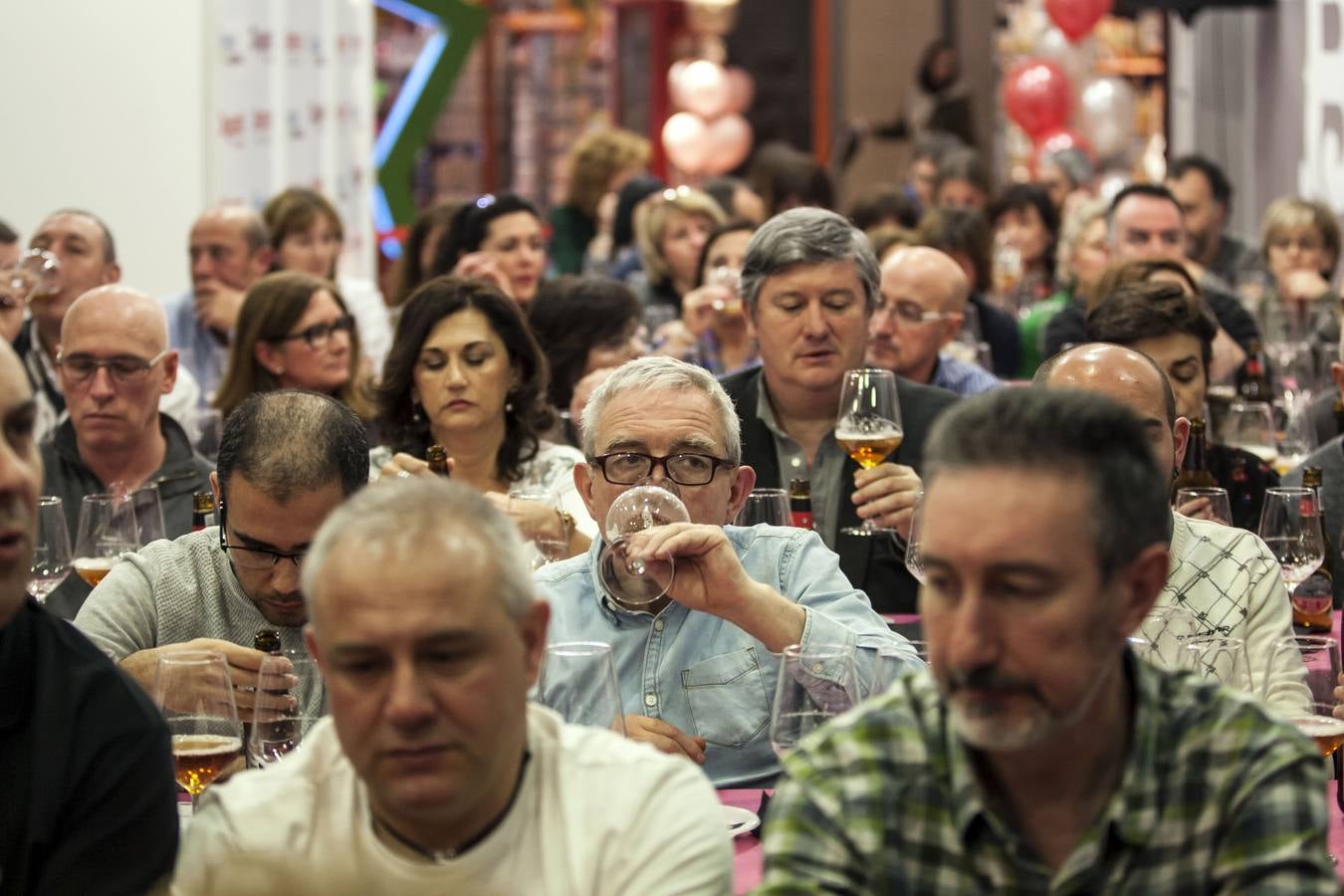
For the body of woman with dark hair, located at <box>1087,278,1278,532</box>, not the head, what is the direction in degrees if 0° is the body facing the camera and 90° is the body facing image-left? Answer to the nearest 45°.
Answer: approximately 315°

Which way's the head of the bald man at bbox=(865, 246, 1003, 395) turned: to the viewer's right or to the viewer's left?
to the viewer's left

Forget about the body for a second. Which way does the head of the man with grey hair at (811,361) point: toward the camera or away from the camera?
toward the camera

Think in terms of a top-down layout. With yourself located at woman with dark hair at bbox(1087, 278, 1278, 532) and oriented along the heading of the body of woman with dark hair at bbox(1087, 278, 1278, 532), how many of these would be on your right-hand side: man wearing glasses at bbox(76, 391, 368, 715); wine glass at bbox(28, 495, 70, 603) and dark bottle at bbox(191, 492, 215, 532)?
3

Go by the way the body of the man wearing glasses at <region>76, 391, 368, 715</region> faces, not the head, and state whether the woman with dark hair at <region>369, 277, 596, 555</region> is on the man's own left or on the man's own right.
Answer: on the man's own left

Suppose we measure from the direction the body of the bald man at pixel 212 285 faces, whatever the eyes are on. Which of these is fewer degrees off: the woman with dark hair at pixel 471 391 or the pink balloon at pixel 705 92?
the woman with dark hair

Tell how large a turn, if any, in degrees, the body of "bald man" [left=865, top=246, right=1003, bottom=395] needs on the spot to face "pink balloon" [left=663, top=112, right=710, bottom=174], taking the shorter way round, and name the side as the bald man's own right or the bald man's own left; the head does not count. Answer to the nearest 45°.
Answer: approximately 135° to the bald man's own right

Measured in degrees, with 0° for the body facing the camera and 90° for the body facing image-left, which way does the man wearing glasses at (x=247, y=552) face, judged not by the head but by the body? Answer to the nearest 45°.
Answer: approximately 315°

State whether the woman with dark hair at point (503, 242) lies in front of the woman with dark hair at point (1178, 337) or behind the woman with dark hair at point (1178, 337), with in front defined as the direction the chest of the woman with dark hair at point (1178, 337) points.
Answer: behind

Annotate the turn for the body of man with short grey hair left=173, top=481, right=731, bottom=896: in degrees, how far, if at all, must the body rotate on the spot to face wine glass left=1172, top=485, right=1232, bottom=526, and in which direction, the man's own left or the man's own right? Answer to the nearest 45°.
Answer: approximately 135° to the man's own left

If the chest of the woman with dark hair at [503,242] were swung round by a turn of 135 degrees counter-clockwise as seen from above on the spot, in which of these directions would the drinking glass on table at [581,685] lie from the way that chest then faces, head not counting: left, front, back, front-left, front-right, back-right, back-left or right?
back

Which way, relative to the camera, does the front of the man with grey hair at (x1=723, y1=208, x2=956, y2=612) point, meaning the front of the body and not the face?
toward the camera

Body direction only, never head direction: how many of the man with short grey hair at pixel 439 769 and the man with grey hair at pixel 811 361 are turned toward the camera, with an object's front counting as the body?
2

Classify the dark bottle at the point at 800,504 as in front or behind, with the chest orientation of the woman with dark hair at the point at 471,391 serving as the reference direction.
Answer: in front

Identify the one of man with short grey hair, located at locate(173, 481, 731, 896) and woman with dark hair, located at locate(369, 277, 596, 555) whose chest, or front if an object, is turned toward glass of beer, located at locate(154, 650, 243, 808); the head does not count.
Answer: the woman with dark hair

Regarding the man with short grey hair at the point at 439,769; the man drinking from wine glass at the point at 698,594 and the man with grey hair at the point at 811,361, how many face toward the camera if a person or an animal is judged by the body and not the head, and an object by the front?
3

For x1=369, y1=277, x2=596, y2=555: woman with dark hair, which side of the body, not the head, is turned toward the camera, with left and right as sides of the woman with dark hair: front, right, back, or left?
front

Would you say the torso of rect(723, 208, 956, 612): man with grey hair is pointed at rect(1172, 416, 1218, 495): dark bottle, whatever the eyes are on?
no

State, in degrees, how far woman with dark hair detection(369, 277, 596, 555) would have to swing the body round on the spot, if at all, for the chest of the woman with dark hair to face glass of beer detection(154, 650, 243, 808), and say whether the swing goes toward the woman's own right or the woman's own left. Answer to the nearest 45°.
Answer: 0° — they already face it

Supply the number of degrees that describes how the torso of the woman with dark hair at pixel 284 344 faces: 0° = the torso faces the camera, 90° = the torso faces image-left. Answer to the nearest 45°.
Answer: approximately 315°

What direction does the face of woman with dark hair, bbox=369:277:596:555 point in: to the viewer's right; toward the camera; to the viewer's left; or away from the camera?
toward the camera
